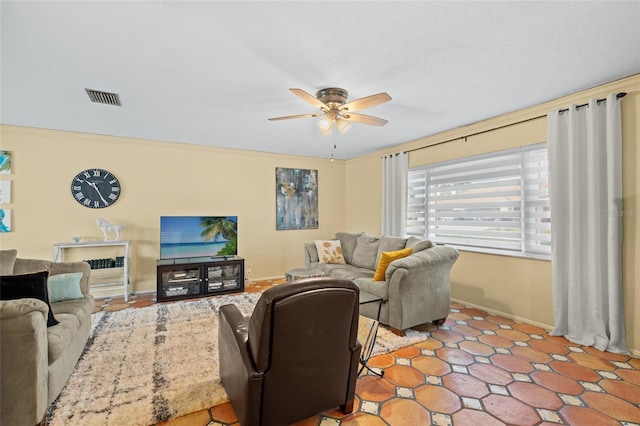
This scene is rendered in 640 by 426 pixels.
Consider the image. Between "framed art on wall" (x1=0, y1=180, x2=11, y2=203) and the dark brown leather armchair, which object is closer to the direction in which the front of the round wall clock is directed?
the dark brown leather armchair

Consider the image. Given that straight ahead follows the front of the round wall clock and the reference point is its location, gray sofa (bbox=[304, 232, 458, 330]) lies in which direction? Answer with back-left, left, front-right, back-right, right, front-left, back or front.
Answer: front-left

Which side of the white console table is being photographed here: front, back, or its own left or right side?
front

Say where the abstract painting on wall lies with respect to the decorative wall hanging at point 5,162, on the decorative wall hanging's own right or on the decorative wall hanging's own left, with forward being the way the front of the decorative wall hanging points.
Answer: on the decorative wall hanging's own left

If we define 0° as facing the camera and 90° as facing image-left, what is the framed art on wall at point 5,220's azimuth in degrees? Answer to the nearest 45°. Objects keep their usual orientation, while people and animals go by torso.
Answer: approximately 0°

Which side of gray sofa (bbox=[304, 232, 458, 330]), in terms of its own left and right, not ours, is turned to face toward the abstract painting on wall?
right

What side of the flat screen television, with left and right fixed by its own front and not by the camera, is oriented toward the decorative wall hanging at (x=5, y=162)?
right

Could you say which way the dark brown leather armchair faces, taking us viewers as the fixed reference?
facing away from the viewer and to the left of the viewer

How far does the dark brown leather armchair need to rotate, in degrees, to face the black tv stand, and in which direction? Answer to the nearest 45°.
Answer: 0° — it already faces it

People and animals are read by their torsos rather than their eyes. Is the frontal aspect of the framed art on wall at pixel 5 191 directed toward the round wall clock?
no

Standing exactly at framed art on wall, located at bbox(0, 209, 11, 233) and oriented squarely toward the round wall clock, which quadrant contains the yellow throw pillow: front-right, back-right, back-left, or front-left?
front-right

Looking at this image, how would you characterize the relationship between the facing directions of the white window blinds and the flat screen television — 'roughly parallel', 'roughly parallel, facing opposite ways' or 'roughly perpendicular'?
roughly perpendicular

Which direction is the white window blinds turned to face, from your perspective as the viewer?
facing the viewer and to the left of the viewer

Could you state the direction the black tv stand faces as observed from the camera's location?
facing the viewer

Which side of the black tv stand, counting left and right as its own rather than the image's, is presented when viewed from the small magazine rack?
front

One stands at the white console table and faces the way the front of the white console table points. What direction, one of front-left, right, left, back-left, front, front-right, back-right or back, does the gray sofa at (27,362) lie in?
front
